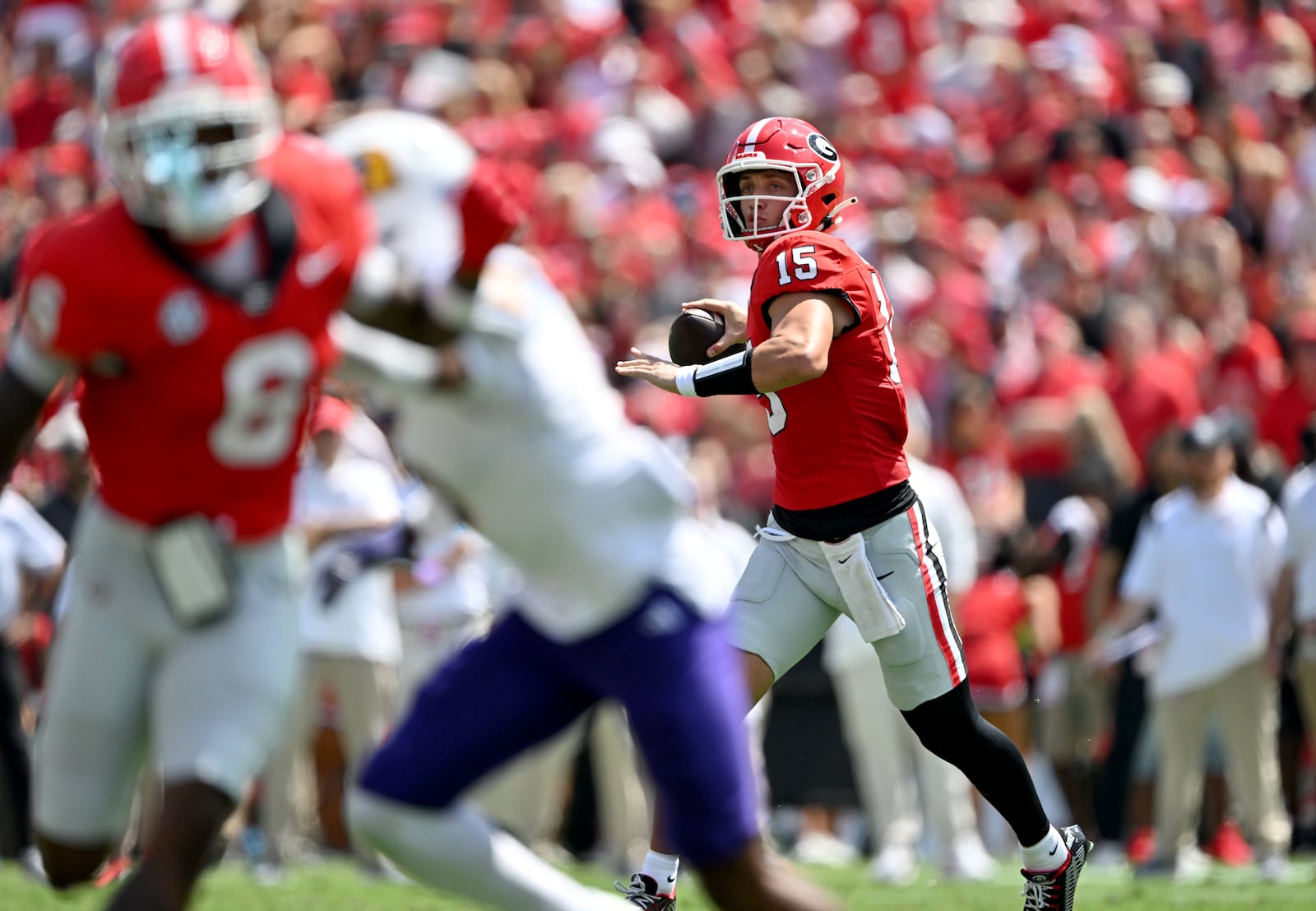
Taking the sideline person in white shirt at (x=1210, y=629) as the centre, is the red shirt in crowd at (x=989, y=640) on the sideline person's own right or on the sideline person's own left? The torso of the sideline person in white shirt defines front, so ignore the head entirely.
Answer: on the sideline person's own right

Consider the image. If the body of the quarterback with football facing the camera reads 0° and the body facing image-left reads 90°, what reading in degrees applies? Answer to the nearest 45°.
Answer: approximately 45°

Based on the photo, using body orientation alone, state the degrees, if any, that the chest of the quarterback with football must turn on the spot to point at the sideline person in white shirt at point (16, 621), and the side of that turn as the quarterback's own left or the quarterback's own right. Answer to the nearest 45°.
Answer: approximately 90° to the quarterback's own right

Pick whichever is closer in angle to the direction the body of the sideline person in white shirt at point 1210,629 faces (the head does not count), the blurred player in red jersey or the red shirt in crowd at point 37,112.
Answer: the blurred player in red jersey

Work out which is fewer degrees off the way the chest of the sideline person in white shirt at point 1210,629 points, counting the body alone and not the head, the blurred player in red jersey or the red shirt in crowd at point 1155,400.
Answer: the blurred player in red jersey

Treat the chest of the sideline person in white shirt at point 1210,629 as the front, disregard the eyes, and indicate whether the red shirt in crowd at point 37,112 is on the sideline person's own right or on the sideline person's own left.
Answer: on the sideline person's own right

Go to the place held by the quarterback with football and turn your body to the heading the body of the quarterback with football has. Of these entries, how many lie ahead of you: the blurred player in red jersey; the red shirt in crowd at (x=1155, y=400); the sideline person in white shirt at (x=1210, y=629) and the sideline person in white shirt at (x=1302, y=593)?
1

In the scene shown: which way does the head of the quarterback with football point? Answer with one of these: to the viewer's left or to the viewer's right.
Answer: to the viewer's left

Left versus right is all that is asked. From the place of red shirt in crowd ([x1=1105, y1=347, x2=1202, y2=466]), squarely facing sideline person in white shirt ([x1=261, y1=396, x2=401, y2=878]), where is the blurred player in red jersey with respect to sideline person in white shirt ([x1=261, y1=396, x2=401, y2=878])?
left

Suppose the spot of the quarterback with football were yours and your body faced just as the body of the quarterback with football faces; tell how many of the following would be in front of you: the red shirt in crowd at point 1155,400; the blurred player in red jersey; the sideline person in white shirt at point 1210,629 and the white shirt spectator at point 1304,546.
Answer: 1

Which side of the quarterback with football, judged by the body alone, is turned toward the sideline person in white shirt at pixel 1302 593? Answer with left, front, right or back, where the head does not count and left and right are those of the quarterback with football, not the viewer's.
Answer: back

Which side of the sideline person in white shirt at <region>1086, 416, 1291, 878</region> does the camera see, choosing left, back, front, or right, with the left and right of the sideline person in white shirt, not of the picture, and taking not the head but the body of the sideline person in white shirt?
front
